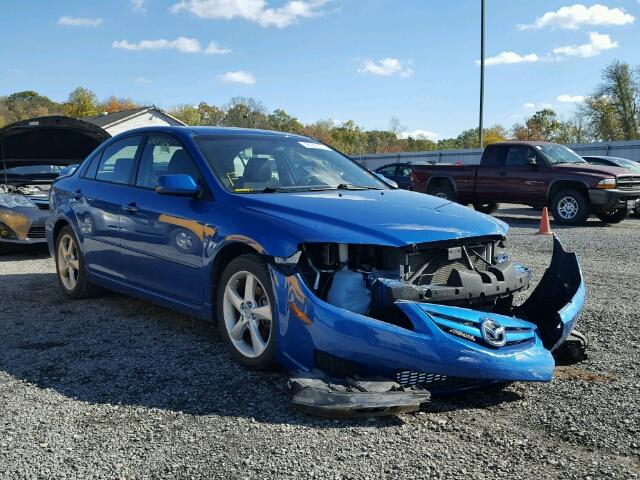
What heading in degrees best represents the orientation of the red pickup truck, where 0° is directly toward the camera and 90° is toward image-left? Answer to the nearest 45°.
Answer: approximately 315°

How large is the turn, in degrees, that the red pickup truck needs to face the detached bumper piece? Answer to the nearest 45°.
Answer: approximately 45° to its right

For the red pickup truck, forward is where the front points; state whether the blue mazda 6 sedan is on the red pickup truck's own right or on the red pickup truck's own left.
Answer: on the red pickup truck's own right

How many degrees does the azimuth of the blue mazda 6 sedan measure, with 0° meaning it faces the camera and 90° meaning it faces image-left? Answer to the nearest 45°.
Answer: approximately 315°

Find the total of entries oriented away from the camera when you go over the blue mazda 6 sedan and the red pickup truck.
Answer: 0

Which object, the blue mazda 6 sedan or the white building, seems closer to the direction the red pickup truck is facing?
the blue mazda 6 sedan

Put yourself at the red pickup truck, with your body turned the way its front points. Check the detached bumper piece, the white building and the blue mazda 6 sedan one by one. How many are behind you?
1

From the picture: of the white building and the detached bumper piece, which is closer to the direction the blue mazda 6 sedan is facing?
the detached bumper piece

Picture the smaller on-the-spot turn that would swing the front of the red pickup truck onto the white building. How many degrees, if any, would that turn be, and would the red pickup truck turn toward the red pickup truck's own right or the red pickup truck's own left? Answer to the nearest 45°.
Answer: approximately 180°

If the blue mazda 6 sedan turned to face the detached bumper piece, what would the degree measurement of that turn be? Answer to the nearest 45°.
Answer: approximately 45° to its right

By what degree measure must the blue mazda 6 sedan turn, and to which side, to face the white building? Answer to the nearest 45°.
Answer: approximately 135° to its left
